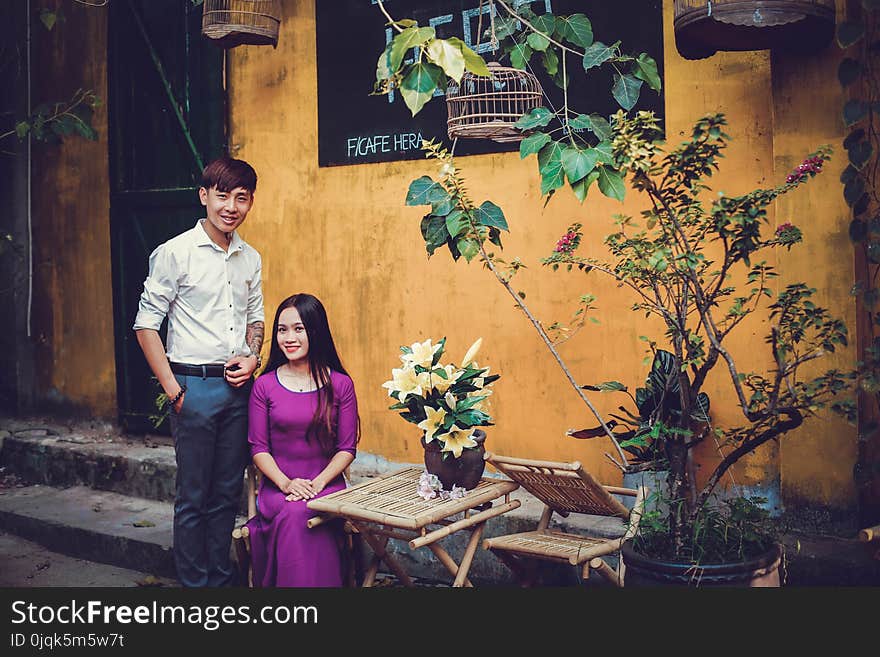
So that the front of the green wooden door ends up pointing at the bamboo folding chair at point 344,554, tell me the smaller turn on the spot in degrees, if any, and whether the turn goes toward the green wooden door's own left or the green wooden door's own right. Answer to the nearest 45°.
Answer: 0° — it already faces it

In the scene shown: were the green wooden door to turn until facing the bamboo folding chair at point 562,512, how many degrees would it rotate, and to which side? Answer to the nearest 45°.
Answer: approximately 45° to its left

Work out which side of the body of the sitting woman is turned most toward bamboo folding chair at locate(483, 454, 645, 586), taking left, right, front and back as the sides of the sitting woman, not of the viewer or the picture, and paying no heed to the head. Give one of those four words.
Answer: left

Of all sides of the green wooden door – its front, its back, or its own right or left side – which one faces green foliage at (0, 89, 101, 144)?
right
